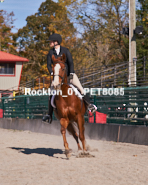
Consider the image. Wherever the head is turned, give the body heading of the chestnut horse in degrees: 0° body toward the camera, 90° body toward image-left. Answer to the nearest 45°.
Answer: approximately 0°

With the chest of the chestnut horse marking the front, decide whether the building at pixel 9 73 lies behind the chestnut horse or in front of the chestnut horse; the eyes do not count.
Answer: behind

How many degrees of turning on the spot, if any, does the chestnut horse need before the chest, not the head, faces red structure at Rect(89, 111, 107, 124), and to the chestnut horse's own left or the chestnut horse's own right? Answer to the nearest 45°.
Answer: approximately 180°

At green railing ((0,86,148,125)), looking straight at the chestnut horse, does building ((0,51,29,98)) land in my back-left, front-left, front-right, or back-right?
back-right

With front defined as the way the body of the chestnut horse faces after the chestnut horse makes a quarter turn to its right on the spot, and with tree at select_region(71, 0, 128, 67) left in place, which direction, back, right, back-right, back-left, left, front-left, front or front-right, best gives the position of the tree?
right
